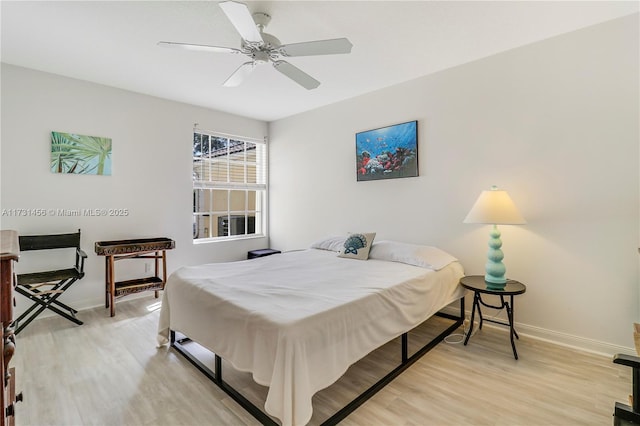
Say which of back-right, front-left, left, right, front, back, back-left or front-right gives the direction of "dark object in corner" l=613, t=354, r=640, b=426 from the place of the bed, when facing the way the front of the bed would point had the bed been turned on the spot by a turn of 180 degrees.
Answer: right

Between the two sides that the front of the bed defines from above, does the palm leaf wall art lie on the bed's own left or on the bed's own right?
on the bed's own right

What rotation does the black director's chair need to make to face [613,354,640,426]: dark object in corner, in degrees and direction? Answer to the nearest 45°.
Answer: approximately 45° to its left

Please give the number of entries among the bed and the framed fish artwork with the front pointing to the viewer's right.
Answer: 0

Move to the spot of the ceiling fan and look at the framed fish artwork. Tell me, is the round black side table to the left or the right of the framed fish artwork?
right

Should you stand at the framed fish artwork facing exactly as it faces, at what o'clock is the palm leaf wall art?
The palm leaf wall art is roughly at 1 o'clock from the framed fish artwork.

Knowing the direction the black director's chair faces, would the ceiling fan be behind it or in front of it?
in front

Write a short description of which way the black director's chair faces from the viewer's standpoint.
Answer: facing the viewer and to the right of the viewer

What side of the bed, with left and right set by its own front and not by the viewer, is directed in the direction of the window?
right

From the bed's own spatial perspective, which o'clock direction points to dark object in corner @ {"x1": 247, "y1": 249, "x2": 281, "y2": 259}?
The dark object in corner is roughly at 4 o'clock from the bed.

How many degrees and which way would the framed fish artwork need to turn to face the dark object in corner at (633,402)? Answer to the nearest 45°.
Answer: approximately 45° to its left

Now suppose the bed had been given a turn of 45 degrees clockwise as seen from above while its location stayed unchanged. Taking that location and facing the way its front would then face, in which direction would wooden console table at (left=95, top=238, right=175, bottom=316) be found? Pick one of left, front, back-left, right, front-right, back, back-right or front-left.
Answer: front-right

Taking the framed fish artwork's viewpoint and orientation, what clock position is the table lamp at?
The table lamp is roughly at 9 o'clock from the framed fish artwork.

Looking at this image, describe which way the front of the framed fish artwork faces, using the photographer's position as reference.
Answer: facing the viewer and to the left of the viewer

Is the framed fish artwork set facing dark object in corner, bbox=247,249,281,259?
no

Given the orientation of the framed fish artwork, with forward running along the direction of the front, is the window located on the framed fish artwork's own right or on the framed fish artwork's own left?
on the framed fish artwork's own right

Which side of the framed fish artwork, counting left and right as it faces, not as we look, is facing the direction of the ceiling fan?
front

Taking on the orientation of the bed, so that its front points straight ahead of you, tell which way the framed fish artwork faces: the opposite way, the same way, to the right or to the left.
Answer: the same way

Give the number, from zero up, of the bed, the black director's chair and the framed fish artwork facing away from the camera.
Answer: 0
